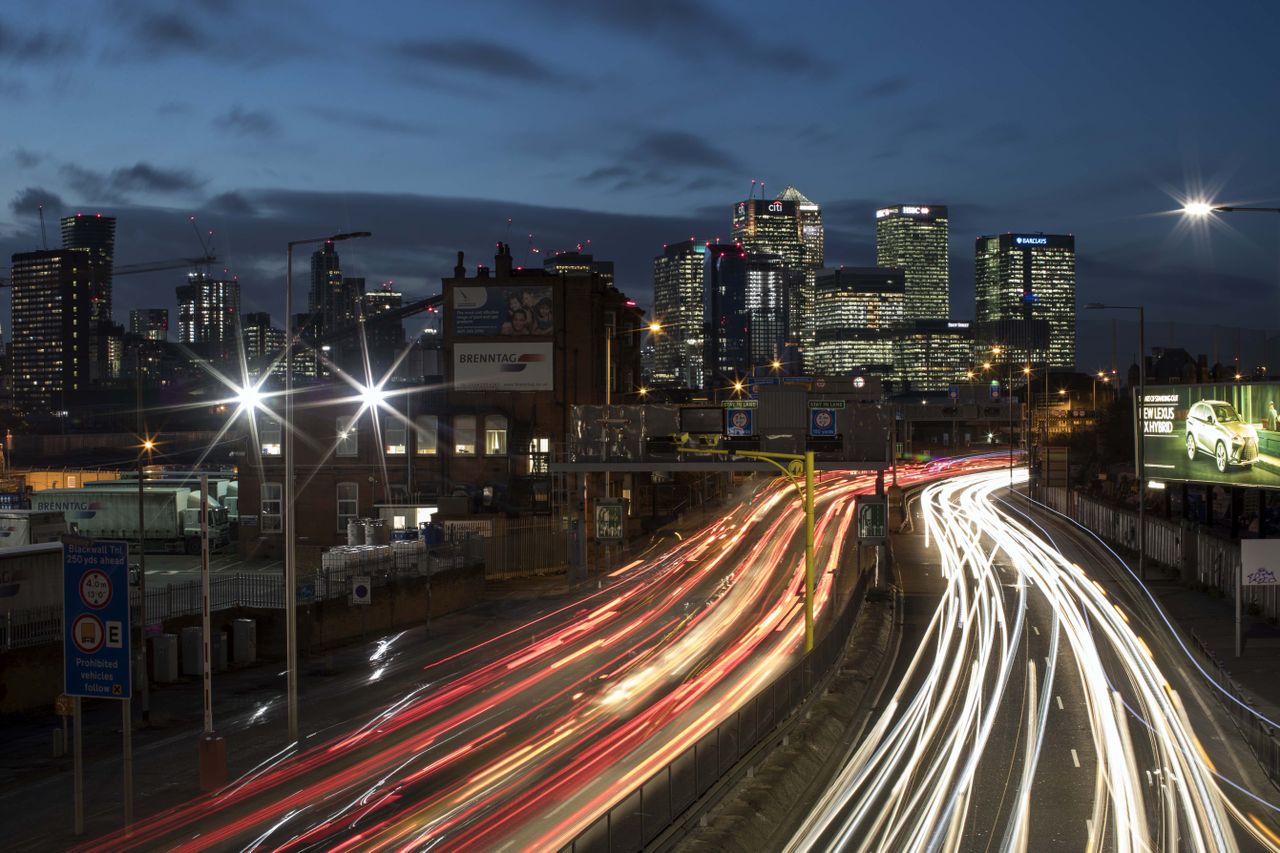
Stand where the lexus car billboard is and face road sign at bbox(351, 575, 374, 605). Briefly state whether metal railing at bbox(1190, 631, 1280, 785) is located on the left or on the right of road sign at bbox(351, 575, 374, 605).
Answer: left

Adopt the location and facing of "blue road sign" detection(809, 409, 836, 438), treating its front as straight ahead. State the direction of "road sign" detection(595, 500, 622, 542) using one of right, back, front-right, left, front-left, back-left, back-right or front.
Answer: right

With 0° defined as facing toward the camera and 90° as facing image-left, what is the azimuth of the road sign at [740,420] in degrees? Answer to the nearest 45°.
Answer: approximately 0°

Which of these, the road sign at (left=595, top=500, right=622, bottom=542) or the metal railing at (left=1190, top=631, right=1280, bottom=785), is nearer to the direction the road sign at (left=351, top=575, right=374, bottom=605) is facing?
the metal railing

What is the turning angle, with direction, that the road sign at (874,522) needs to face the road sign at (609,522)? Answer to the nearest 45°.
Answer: approximately 90° to its right

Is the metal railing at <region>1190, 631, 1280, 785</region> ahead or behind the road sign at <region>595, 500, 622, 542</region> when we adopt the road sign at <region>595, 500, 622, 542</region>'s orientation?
ahead

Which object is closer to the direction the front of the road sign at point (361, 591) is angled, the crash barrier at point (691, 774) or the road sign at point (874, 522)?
the crash barrier

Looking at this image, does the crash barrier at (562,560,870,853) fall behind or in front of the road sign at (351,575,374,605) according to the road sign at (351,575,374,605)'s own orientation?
in front

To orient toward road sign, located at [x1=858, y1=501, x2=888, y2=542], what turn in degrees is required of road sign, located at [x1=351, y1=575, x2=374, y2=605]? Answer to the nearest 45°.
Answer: approximately 90° to its left
